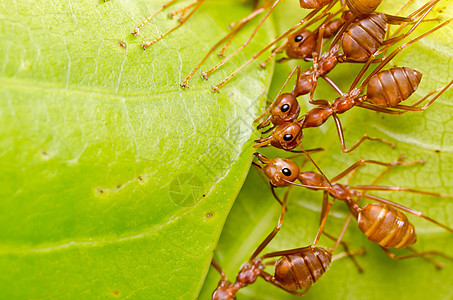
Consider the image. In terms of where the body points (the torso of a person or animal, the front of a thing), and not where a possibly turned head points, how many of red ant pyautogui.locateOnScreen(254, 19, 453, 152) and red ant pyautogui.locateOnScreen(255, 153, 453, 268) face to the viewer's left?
2

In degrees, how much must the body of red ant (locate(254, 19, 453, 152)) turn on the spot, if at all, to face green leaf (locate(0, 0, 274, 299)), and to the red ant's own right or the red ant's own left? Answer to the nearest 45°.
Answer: approximately 45° to the red ant's own left

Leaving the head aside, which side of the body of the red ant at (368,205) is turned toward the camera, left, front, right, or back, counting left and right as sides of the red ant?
left

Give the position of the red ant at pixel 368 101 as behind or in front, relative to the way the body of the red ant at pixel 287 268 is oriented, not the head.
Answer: behind

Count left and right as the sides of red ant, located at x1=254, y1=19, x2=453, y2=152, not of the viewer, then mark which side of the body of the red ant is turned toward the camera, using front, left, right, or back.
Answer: left

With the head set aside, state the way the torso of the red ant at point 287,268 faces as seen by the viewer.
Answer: to the viewer's left

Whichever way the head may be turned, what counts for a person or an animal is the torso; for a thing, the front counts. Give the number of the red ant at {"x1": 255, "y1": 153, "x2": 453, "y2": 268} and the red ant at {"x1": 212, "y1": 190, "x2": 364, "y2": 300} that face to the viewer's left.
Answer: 2
